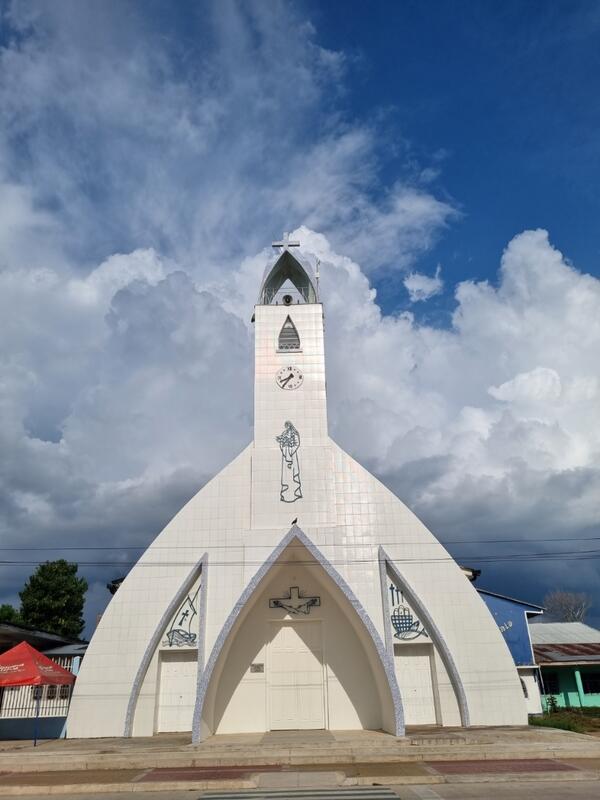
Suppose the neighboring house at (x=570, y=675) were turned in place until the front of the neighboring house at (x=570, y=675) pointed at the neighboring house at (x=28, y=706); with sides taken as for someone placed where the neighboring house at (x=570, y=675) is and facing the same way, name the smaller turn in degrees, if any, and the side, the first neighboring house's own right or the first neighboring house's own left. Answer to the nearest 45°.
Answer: approximately 45° to the first neighboring house's own right

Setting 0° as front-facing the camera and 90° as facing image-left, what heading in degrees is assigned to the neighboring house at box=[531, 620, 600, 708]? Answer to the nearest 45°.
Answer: approximately 0°

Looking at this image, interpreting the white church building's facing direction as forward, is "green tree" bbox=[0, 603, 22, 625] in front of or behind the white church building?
behind

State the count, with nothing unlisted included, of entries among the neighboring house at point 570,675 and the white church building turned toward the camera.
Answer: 2

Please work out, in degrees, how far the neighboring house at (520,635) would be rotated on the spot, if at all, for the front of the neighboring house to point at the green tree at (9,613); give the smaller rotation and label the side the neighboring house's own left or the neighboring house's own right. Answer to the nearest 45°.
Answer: approximately 90° to the neighboring house's own right

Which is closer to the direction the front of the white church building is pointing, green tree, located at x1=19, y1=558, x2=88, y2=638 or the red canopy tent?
the red canopy tent

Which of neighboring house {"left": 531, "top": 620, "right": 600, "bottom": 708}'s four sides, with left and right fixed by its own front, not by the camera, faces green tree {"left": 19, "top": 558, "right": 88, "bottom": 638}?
right
